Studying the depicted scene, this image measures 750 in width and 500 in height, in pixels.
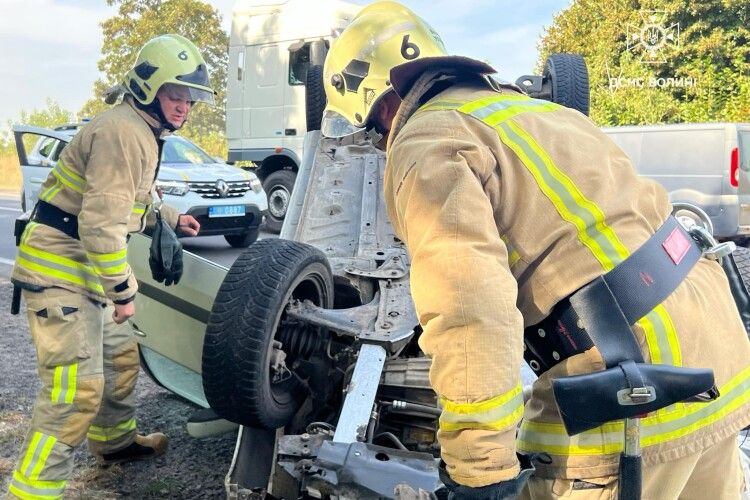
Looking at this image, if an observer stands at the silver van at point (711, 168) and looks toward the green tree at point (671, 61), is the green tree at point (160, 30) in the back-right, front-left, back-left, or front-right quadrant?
front-left

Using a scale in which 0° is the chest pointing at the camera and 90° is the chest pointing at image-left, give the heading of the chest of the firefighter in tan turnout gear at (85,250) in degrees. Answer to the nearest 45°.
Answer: approximately 270°

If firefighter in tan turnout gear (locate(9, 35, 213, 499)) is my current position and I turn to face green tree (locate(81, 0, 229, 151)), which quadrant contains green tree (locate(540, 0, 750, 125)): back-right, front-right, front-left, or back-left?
front-right

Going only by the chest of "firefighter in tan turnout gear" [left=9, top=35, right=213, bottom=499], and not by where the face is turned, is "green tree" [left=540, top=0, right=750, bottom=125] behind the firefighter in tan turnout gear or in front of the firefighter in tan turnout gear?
in front

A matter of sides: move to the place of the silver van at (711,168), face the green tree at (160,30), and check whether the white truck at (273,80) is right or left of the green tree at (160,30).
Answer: left

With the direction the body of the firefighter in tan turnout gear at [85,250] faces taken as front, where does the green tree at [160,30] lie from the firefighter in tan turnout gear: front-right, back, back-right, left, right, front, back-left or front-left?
left

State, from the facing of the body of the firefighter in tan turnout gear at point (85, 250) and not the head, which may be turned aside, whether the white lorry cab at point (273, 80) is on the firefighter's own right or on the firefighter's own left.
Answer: on the firefighter's own left

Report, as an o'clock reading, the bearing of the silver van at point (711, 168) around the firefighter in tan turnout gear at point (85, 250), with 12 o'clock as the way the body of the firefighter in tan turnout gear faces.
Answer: The silver van is roughly at 11 o'clock from the firefighter in tan turnout gear.
